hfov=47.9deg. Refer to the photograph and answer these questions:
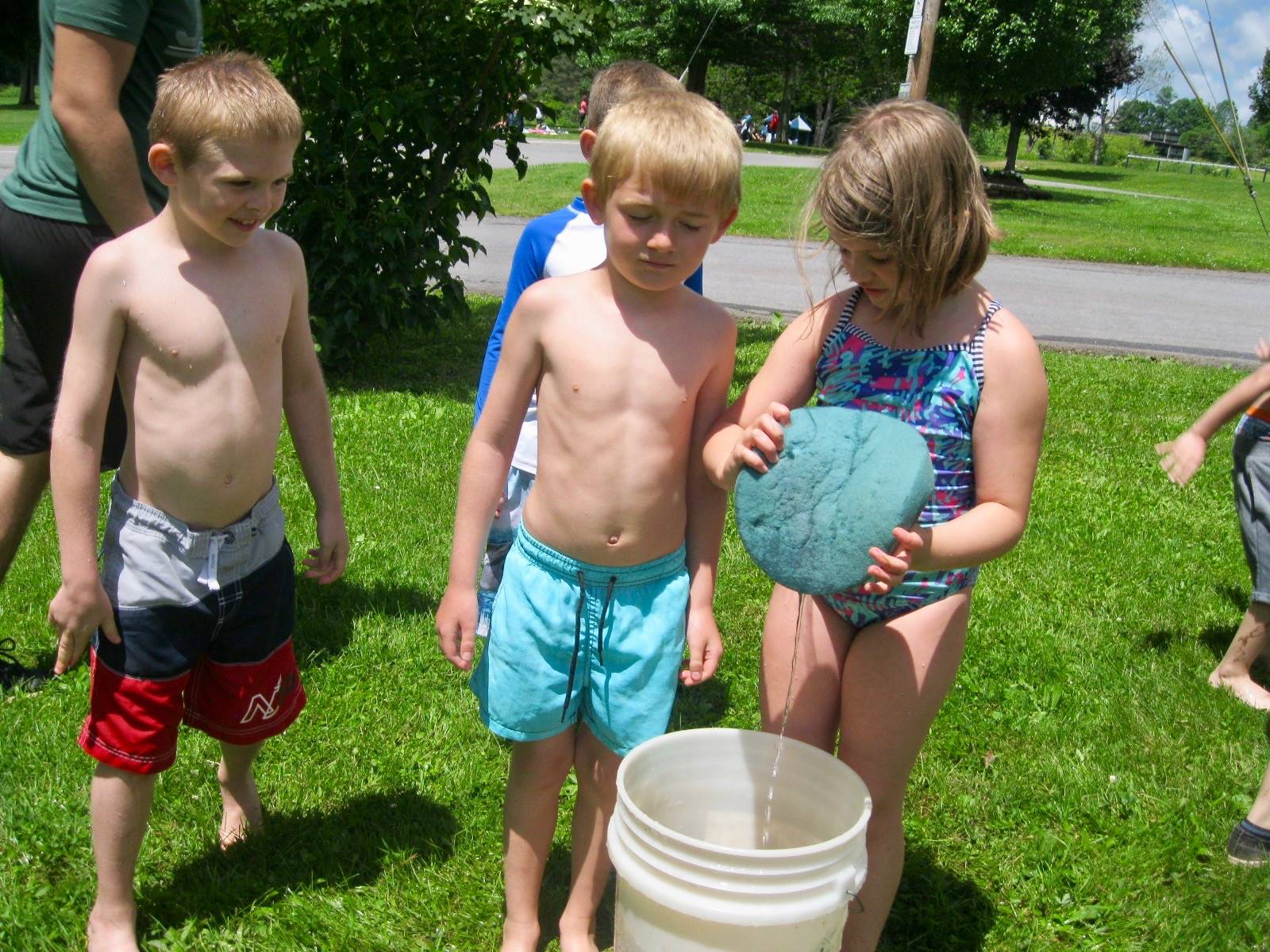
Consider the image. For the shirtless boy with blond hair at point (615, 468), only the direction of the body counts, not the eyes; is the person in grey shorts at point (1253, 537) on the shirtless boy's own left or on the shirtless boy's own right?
on the shirtless boy's own left

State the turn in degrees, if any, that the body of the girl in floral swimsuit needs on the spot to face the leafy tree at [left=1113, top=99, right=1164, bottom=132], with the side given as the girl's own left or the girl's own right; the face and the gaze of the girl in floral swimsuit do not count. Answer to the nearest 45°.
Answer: approximately 135° to the girl's own right

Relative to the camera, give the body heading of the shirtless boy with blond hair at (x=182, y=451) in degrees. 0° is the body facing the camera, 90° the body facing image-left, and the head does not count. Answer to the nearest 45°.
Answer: approximately 315°

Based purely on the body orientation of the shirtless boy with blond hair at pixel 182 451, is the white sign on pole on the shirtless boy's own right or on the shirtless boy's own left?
on the shirtless boy's own left

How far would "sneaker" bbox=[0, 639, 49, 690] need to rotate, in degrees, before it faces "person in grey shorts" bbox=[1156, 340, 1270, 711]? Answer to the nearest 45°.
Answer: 0° — it already faces them

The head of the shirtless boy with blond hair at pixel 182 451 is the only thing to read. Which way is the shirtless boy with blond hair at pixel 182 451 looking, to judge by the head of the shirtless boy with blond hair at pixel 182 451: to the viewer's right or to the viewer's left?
to the viewer's right

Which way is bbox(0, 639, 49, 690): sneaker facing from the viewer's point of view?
to the viewer's right

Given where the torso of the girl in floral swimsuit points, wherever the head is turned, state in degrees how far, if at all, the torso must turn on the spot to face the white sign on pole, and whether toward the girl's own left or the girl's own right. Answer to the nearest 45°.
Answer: approximately 135° to the girl's own right

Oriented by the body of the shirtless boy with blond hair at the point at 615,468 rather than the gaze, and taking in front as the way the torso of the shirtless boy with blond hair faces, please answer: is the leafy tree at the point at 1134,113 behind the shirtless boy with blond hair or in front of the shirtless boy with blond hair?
behind
